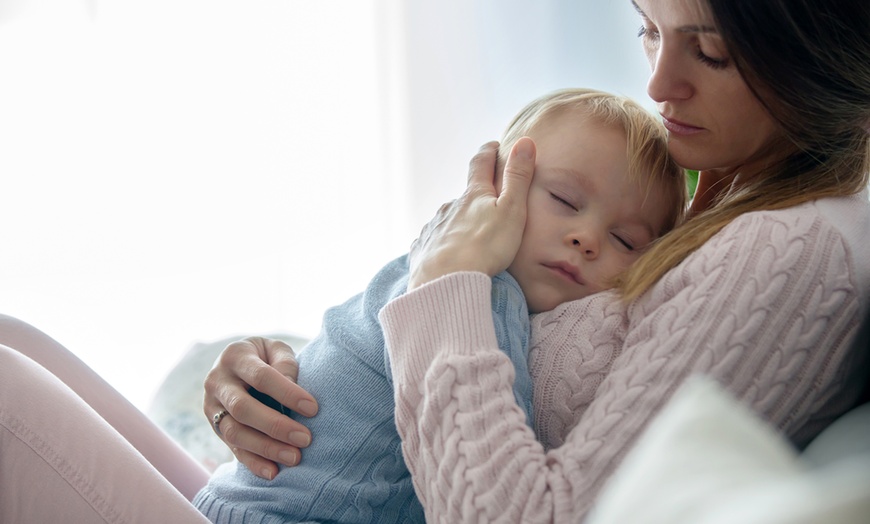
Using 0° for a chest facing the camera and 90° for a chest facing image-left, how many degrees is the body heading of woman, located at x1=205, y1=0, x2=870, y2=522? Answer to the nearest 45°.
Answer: approximately 90°
